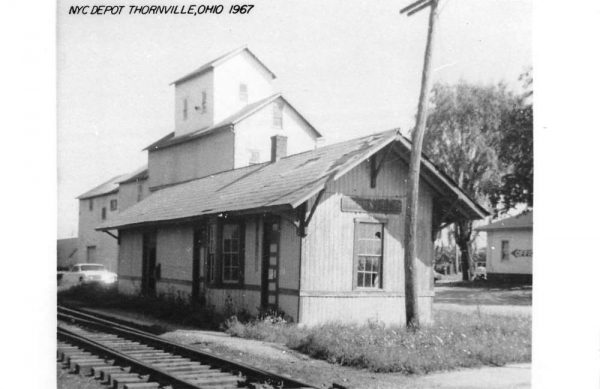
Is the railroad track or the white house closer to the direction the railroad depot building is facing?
the railroad track

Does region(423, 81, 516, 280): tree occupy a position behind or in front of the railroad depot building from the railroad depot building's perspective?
behind

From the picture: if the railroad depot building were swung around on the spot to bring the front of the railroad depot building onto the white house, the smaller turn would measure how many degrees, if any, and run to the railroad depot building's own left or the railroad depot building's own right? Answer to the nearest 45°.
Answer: approximately 180°

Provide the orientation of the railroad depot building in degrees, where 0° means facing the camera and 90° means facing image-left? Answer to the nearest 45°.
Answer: approximately 45°

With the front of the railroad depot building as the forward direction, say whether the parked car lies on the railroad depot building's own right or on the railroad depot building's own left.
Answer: on the railroad depot building's own right

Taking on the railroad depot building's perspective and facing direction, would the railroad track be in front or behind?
in front
